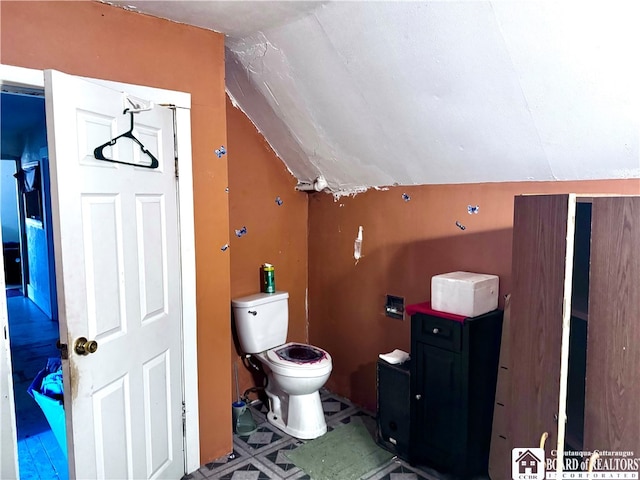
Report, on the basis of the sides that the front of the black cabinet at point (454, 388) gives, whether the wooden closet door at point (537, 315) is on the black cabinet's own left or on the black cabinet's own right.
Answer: on the black cabinet's own left

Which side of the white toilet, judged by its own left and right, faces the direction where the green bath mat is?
front

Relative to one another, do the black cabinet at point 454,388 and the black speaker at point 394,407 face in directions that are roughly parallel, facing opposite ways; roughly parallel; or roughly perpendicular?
roughly parallel

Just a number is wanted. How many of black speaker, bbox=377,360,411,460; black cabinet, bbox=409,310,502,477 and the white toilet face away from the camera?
0

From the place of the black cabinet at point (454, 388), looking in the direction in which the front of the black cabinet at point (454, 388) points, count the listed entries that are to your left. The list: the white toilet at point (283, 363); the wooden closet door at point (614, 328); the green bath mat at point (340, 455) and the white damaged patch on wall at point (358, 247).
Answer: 1

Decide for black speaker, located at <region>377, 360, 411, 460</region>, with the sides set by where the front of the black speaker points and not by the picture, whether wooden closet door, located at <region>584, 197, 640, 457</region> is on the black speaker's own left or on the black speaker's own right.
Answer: on the black speaker's own left

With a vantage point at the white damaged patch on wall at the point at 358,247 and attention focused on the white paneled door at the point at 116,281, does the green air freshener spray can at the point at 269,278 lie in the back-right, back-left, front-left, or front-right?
front-right

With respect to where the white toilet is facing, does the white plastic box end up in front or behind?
in front

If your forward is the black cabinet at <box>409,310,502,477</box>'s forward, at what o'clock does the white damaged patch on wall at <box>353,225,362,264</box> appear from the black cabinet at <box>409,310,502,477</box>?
The white damaged patch on wall is roughly at 3 o'clock from the black cabinet.

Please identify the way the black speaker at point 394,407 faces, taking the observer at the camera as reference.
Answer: facing the viewer and to the left of the viewer

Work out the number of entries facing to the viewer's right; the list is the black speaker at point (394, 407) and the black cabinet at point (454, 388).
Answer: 0

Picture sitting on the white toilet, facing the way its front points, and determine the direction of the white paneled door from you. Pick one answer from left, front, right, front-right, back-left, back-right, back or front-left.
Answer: right

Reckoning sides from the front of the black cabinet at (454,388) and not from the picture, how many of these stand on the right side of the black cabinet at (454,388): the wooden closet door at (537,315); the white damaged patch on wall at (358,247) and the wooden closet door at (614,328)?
1

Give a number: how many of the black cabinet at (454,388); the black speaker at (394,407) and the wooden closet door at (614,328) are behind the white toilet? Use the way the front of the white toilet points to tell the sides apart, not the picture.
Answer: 0

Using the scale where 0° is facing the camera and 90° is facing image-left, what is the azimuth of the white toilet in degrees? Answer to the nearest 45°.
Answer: approximately 315°
